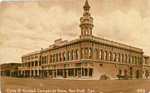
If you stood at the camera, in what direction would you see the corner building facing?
facing the viewer and to the left of the viewer
